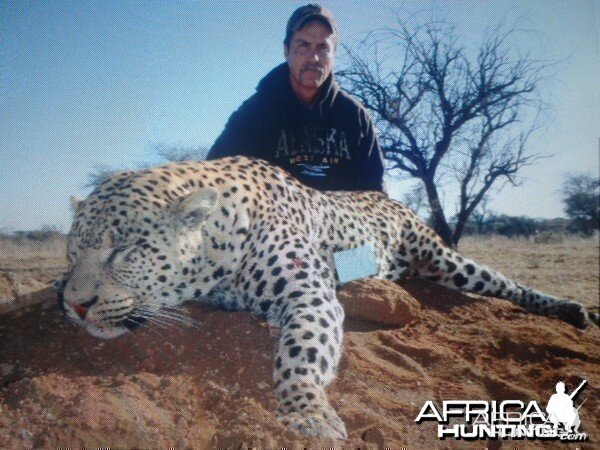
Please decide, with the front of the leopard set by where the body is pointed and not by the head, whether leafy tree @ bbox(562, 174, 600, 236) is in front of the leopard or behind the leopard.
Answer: behind

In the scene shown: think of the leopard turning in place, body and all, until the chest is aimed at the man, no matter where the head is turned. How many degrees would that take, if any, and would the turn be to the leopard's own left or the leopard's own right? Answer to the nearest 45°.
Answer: approximately 135° to the leopard's own right

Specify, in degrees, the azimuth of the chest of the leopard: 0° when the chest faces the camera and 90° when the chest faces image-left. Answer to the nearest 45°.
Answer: approximately 45°

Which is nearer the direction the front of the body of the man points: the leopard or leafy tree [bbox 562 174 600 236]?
the leopard

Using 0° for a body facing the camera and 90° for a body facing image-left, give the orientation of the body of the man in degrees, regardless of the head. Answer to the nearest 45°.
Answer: approximately 0°
